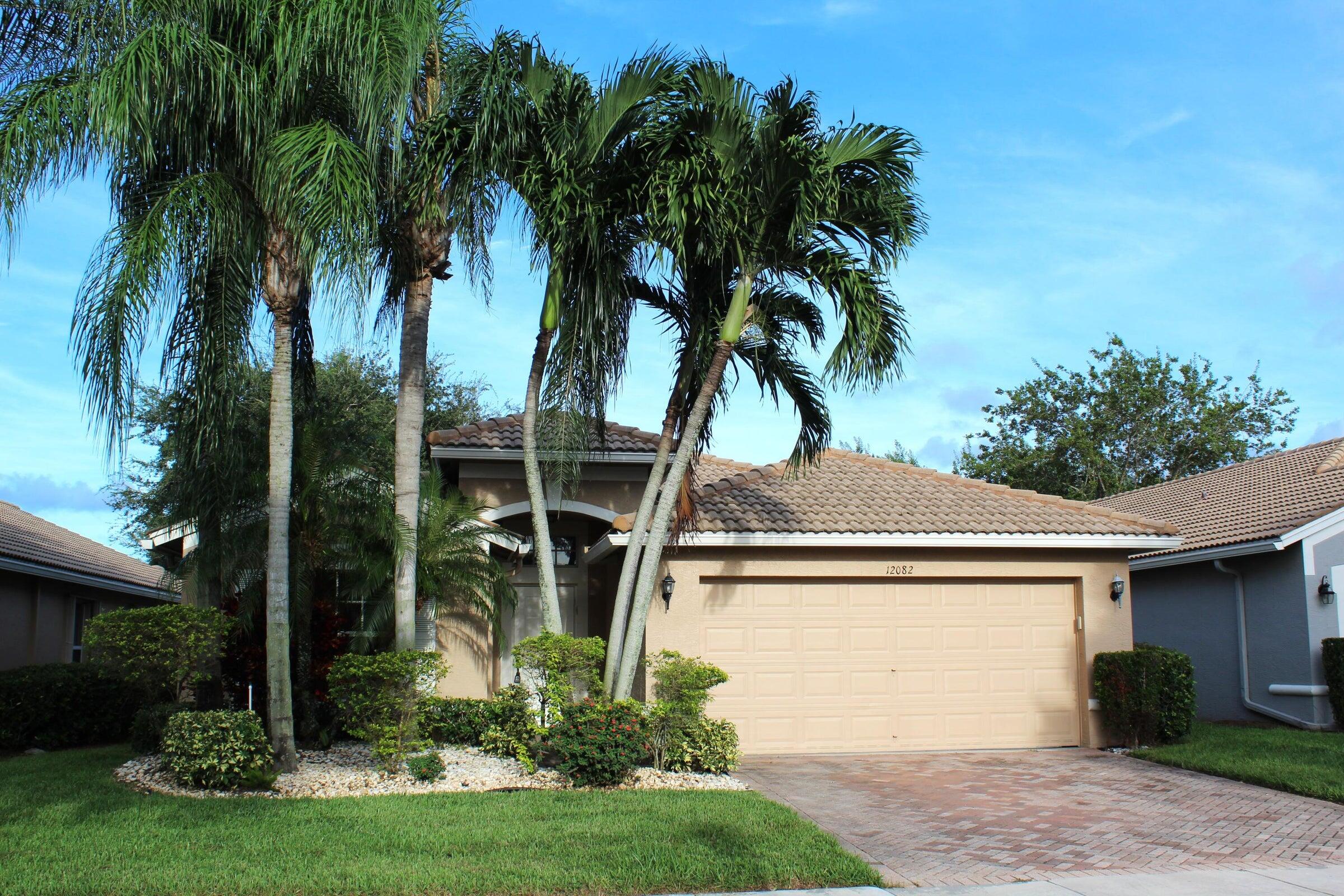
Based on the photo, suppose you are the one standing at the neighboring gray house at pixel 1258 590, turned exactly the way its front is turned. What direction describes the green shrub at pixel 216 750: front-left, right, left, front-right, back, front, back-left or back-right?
right

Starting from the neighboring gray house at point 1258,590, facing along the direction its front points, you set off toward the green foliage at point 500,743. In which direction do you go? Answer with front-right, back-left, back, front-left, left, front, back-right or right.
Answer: right

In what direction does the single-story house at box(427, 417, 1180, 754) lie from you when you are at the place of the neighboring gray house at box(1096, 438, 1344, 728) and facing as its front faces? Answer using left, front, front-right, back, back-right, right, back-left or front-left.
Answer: right

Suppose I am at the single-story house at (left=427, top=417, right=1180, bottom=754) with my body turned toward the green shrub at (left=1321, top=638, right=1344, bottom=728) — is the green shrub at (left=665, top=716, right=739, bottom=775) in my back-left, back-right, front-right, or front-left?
back-right

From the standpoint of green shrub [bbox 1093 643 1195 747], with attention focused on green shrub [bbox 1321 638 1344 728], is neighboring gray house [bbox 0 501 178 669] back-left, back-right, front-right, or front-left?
back-left

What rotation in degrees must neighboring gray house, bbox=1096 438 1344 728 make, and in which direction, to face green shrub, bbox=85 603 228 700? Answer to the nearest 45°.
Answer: approximately 90° to its right

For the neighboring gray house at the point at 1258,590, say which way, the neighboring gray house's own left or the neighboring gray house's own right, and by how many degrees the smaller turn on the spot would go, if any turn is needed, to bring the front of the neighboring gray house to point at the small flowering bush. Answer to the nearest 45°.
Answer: approximately 90° to the neighboring gray house's own right

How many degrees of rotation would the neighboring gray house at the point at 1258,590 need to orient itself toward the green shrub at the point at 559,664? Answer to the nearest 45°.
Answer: approximately 90° to its right

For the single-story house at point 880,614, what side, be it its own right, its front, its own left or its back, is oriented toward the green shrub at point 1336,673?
left

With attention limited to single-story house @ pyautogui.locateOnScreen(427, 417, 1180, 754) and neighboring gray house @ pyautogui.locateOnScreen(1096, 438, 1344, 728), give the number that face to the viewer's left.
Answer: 0

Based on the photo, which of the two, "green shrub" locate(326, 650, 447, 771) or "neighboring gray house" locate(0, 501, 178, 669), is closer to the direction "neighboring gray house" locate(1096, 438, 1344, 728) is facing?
the green shrub

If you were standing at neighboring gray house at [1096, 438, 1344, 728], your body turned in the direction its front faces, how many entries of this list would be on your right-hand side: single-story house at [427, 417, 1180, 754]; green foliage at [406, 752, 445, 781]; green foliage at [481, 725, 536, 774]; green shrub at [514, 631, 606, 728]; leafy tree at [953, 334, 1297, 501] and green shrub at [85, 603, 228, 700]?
5

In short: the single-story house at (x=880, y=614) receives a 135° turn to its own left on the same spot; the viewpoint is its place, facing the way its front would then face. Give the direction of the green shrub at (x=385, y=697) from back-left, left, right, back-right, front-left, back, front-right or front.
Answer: back

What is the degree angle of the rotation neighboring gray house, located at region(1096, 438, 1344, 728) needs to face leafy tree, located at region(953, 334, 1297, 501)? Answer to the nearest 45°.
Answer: approximately 135° to its left

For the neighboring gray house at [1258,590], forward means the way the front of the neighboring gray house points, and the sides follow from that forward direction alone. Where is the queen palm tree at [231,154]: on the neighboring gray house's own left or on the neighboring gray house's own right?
on the neighboring gray house's own right

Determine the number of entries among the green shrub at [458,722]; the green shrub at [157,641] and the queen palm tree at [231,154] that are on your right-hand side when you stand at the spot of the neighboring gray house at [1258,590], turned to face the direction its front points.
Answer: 3

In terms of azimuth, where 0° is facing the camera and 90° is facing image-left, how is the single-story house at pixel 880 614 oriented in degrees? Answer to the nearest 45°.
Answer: approximately 0°

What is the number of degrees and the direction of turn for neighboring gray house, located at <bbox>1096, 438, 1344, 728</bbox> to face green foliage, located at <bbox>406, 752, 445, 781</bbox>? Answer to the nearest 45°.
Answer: approximately 90° to its right
